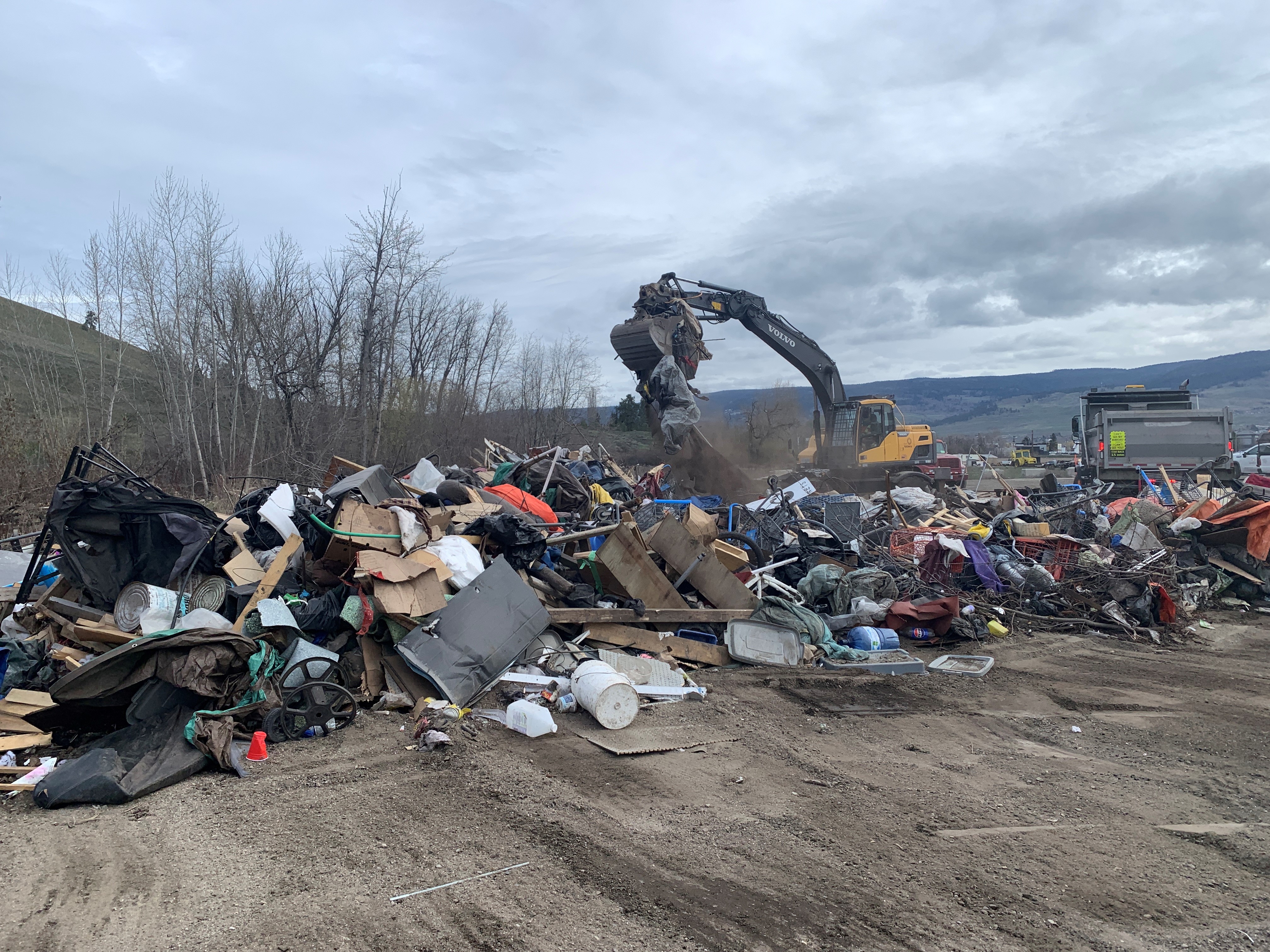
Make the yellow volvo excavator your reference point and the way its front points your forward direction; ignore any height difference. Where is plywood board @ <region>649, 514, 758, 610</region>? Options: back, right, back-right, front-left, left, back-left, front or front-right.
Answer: front-left

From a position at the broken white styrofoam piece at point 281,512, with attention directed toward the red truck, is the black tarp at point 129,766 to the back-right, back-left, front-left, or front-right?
back-right

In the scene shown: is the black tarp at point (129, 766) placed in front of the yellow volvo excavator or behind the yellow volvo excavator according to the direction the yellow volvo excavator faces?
in front

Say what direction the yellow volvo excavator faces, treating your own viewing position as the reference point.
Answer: facing the viewer and to the left of the viewer

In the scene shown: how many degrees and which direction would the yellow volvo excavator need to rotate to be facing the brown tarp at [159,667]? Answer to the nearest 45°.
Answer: approximately 45° to its left

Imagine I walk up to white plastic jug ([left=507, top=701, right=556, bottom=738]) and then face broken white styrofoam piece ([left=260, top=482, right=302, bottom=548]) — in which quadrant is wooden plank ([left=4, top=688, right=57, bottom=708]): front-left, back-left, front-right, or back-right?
front-left

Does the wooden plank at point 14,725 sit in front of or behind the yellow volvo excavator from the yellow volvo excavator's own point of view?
in front

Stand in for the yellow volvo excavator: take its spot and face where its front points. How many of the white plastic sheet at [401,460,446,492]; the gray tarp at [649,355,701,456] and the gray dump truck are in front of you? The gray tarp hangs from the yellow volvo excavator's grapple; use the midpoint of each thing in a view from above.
2

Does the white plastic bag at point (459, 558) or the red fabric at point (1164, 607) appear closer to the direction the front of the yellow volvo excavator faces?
the white plastic bag

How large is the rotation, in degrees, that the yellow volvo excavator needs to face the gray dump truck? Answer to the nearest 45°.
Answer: approximately 135° to its left
